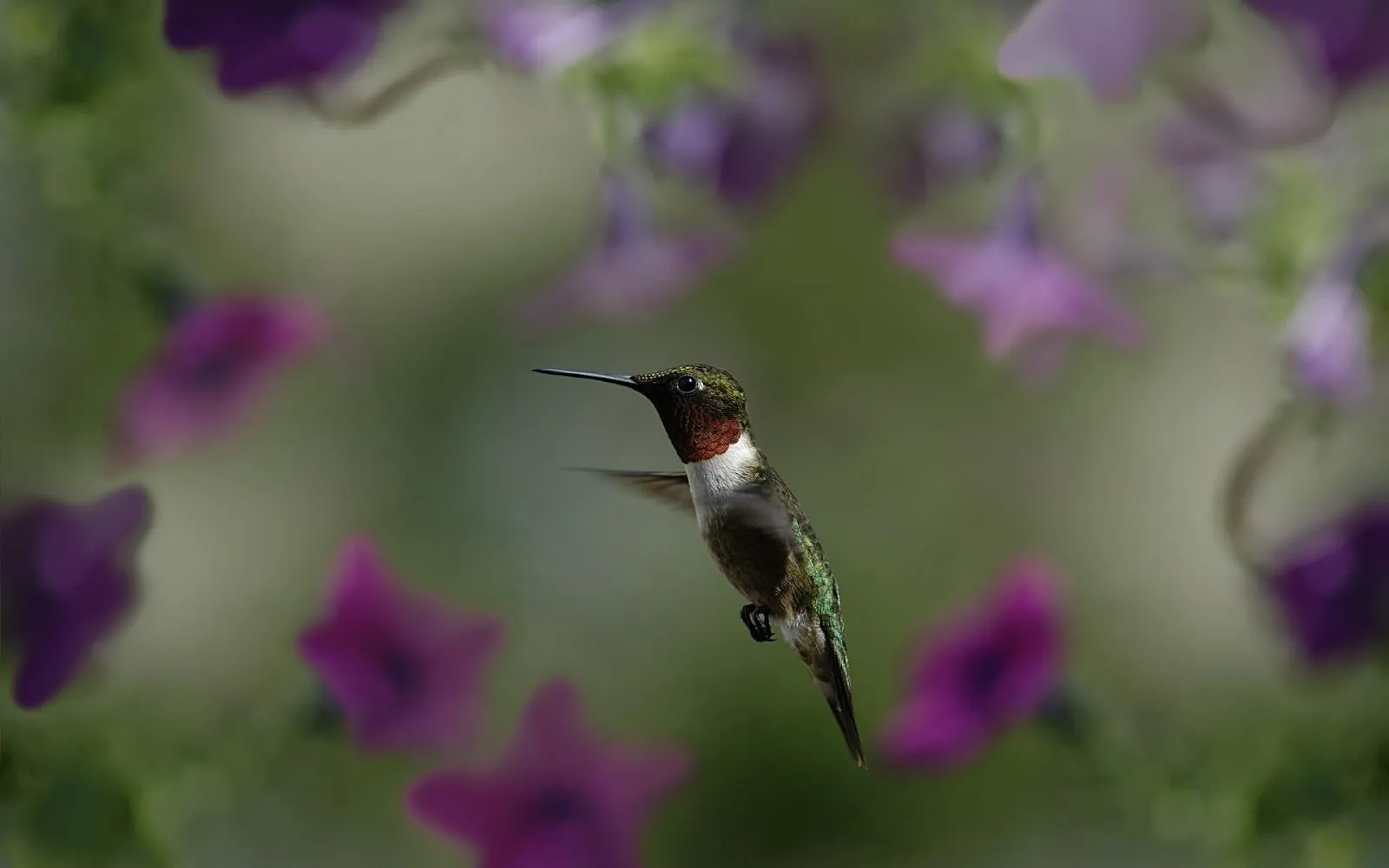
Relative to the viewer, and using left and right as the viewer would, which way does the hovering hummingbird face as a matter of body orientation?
facing to the left of the viewer
